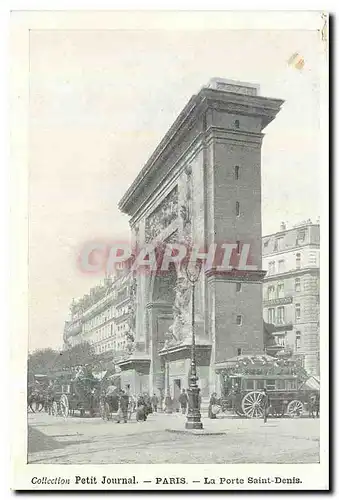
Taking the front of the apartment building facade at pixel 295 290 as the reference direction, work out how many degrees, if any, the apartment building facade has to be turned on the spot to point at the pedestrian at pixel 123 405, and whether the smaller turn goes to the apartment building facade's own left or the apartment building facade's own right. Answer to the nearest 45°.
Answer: approximately 45° to the apartment building facade's own right

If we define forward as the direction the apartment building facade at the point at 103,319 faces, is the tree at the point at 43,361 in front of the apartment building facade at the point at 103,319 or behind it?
in front
